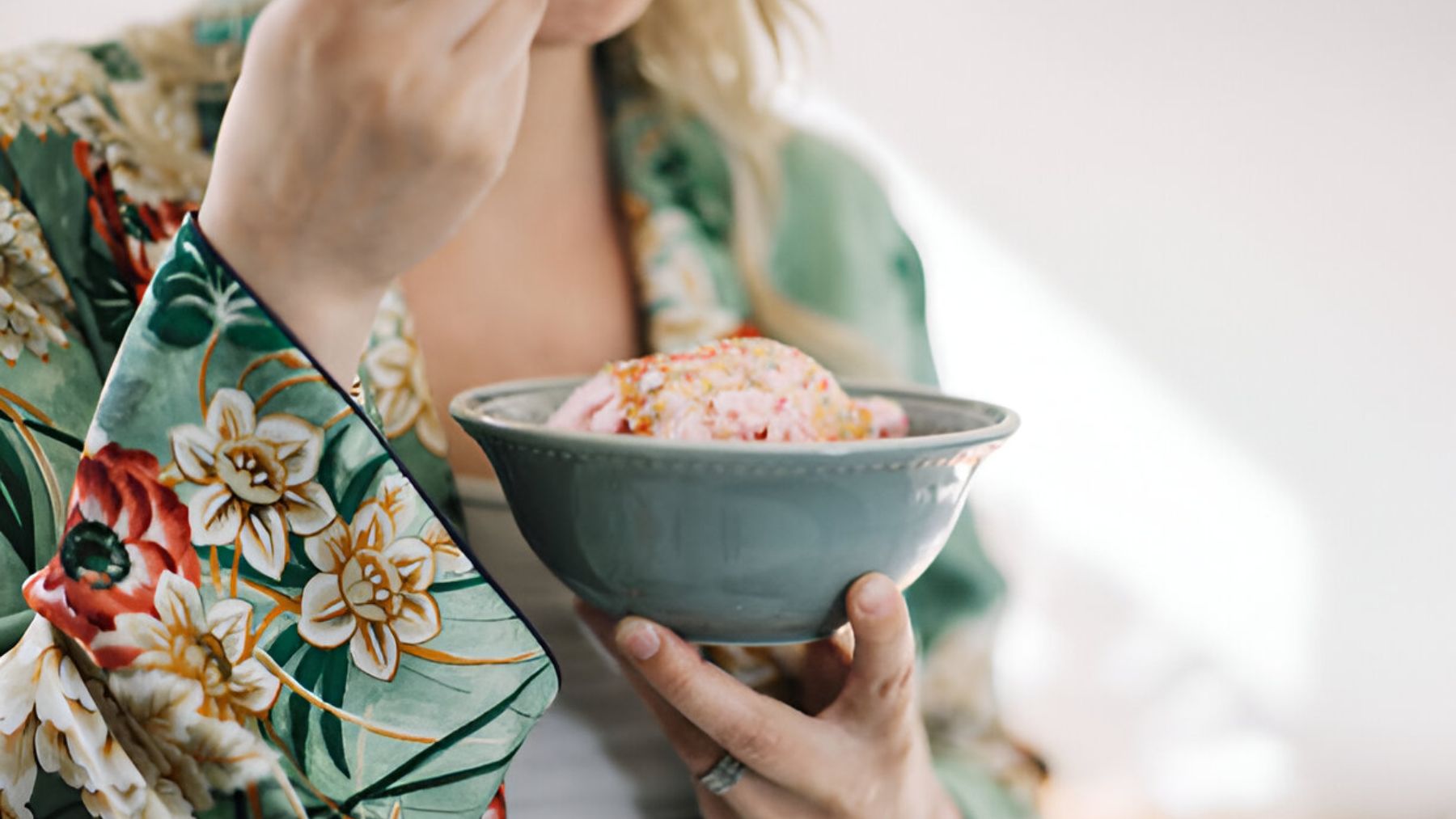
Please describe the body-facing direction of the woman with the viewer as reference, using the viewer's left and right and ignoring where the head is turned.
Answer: facing the viewer and to the right of the viewer
